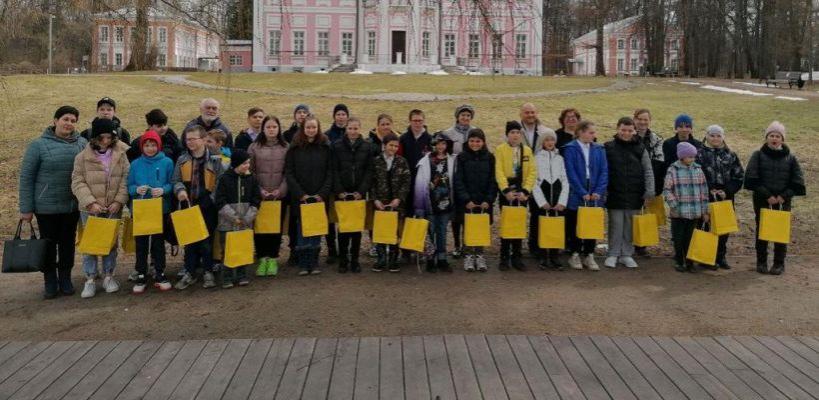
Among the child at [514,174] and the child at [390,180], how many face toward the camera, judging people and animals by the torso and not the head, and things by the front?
2

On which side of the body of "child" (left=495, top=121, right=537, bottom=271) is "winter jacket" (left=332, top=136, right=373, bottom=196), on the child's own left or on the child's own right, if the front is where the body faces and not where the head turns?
on the child's own right

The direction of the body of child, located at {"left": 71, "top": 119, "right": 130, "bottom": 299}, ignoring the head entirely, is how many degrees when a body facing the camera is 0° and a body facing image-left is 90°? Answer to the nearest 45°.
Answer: approximately 0°
